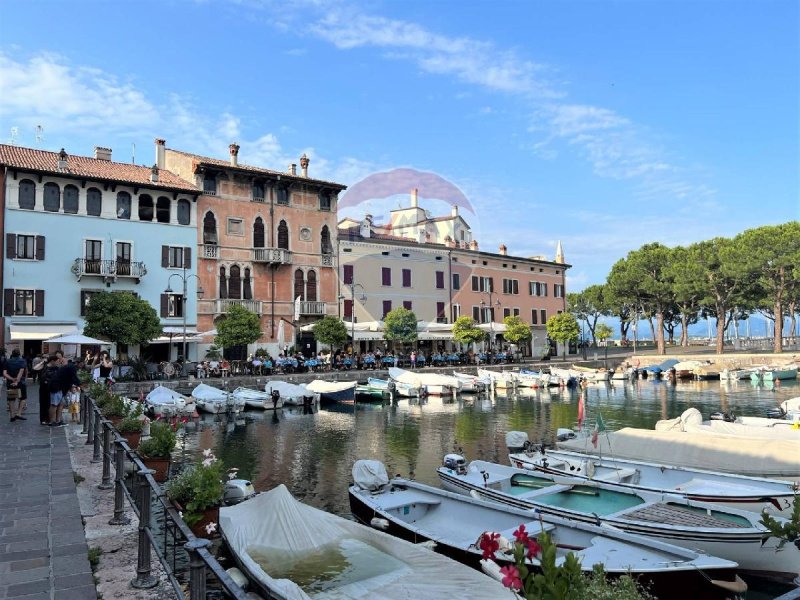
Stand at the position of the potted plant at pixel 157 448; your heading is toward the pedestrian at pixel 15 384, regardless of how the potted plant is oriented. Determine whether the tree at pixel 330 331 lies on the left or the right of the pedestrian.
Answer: right

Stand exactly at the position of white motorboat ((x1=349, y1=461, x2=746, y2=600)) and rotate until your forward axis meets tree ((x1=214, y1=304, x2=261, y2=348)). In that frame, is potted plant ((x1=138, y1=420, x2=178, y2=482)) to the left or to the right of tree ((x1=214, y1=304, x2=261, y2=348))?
left

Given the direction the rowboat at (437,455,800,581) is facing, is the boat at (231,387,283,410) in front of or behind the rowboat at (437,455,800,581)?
behind

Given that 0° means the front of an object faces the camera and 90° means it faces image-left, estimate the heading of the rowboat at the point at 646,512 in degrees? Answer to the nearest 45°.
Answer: approximately 315°

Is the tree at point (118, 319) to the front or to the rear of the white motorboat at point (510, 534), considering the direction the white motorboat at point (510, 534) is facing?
to the rear

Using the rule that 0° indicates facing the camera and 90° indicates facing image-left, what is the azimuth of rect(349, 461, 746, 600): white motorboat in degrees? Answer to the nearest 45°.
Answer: approximately 315°

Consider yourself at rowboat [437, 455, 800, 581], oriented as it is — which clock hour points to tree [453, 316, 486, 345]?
The tree is roughly at 7 o'clock from the rowboat.

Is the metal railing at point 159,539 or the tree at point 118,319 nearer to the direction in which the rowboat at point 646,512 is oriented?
the metal railing

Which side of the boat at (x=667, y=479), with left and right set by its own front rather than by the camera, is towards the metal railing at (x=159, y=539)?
right

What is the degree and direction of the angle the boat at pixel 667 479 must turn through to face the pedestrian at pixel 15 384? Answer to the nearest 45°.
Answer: approximately 135° to its right

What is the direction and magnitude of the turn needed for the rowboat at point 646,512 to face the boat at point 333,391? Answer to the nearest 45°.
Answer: approximately 180°

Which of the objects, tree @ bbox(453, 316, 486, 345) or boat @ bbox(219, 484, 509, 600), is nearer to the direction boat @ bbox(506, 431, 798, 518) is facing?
the boat
